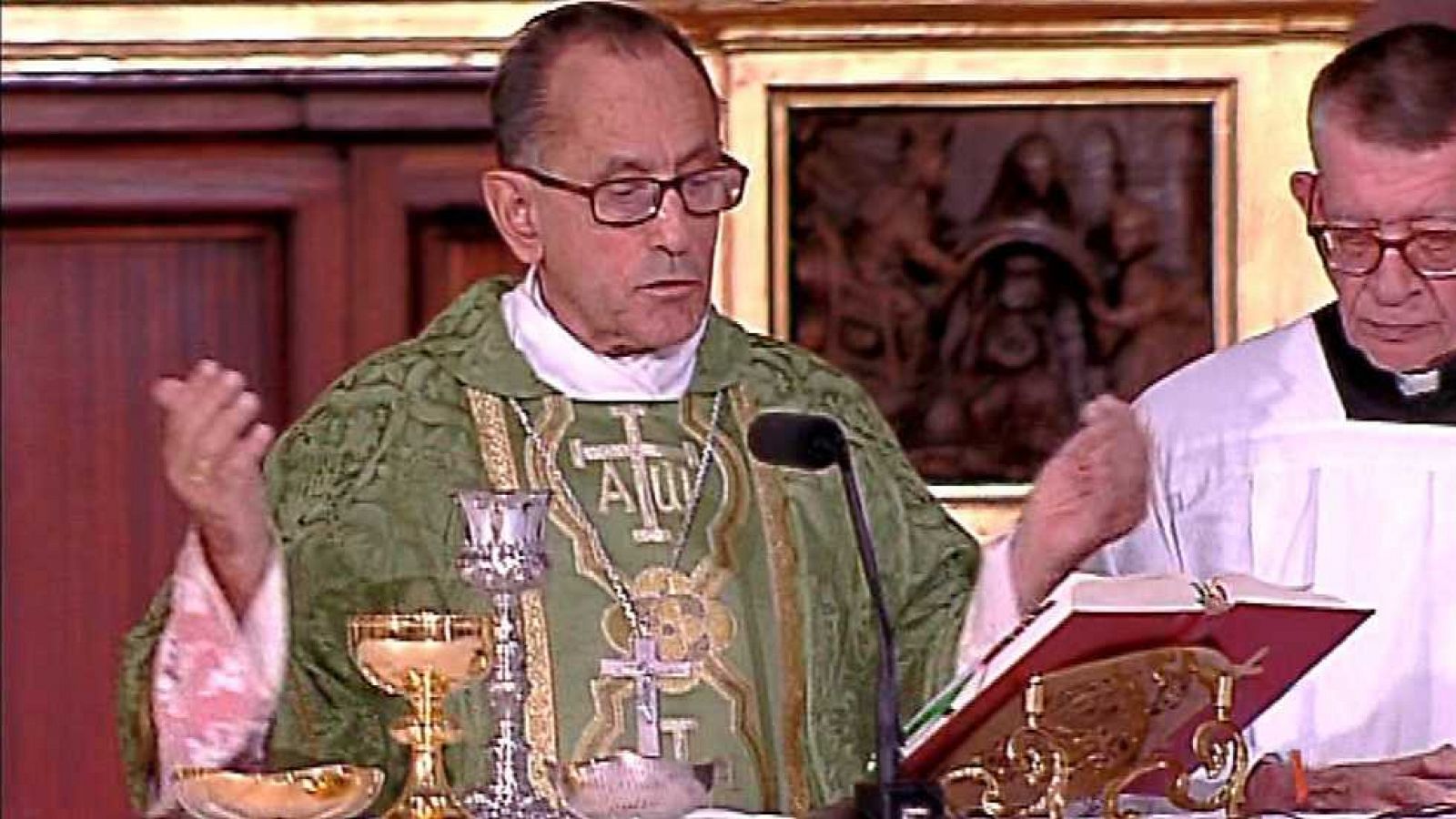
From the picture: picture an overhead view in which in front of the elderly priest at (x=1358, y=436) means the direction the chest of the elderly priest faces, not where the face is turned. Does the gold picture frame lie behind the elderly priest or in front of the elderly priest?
behind

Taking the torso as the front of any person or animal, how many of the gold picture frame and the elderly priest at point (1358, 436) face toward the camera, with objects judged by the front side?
2

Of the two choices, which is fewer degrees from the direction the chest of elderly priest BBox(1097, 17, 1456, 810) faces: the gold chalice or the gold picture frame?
the gold chalice
